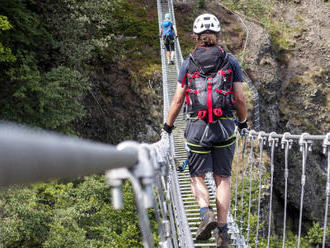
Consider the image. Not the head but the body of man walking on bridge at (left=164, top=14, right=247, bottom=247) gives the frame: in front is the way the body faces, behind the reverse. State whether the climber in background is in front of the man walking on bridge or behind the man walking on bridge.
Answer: in front

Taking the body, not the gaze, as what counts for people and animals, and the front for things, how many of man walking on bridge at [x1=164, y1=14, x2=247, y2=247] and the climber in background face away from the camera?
2

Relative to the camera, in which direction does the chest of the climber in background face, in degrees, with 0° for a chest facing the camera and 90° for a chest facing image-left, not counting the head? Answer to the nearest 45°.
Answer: approximately 180°

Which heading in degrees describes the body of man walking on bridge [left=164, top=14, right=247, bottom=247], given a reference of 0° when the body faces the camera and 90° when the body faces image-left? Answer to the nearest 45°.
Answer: approximately 180°

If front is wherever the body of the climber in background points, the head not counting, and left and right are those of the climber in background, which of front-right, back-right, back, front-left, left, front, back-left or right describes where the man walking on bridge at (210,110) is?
back

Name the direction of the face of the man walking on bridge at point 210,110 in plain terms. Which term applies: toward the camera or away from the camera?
away from the camera
